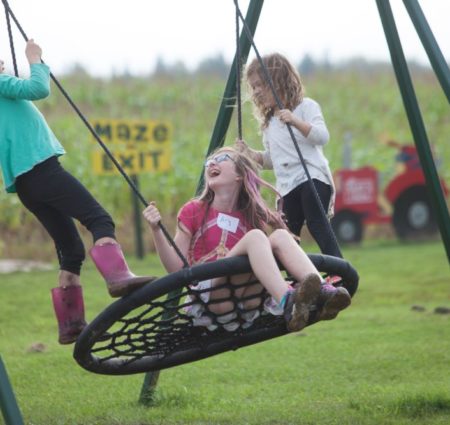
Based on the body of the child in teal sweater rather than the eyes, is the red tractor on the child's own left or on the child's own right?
on the child's own left

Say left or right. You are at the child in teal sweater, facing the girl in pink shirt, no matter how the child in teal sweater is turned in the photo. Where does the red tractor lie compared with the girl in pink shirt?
left

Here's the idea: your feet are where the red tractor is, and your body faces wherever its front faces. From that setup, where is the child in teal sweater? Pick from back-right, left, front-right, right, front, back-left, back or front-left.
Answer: left

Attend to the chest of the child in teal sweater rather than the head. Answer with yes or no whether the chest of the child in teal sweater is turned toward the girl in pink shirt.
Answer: yes

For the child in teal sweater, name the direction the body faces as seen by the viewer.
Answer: to the viewer's right

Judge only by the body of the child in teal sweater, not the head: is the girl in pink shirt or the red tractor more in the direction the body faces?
the girl in pink shirt

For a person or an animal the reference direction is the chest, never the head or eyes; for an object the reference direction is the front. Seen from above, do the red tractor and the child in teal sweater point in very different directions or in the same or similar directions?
very different directions

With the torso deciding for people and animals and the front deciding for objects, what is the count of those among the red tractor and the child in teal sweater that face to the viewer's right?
1

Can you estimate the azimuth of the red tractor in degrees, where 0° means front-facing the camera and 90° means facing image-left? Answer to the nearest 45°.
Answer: approximately 90°

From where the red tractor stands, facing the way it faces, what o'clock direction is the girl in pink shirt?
The girl in pink shirt is roughly at 9 o'clock from the red tractor.
